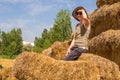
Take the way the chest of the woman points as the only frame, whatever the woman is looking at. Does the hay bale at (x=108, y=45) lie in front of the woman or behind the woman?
behind

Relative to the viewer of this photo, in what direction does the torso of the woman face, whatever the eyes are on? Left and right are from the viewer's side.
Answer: facing the viewer and to the left of the viewer

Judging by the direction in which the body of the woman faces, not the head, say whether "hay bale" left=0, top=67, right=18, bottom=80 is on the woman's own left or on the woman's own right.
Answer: on the woman's own right
